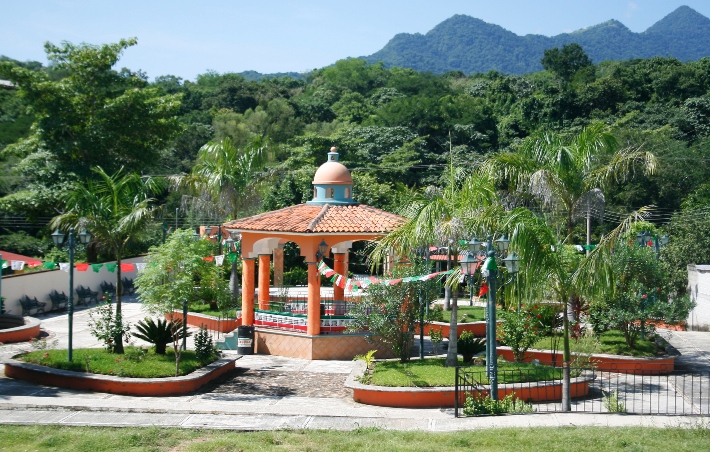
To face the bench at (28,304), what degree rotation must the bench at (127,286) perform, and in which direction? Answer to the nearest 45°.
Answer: approximately 90° to its right

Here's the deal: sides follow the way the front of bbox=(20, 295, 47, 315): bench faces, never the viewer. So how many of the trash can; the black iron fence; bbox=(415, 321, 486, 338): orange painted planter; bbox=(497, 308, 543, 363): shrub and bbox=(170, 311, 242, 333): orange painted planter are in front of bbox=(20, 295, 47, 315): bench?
5

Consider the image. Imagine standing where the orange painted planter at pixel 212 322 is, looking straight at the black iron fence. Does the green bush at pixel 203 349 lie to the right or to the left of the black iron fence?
right

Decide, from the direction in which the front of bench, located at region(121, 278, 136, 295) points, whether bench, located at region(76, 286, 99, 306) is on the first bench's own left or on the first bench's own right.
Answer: on the first bench's own right

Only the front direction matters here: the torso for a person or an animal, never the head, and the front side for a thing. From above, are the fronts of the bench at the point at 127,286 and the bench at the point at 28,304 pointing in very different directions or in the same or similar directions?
same or similar directions

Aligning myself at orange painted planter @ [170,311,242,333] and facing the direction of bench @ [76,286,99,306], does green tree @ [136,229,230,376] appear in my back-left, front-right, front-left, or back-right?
back-left

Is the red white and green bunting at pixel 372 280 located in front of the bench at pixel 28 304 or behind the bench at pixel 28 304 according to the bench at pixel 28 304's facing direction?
in front

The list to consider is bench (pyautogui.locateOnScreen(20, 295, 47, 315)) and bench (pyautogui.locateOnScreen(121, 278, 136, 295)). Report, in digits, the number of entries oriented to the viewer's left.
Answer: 0

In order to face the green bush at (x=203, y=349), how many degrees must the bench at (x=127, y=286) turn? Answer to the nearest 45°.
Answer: approximately 45° to its right

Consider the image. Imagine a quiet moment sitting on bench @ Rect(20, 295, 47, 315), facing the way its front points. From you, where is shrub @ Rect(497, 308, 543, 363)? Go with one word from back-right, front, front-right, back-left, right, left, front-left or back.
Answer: front

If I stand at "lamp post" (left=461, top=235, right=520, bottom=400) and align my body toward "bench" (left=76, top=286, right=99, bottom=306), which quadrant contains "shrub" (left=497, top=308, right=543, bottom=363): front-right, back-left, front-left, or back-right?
front-right

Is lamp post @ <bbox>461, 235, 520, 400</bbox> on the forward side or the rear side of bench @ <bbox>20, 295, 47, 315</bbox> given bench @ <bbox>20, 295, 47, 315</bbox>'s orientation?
on the forward side

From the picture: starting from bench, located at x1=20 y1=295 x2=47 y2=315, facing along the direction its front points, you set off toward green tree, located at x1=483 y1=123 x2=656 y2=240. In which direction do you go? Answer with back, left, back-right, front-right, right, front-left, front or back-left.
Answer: front

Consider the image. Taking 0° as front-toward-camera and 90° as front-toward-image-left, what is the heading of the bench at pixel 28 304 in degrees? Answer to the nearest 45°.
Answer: approximately 315°

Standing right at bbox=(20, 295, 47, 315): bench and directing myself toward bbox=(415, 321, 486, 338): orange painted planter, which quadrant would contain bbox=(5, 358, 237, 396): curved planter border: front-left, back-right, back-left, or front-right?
front-right

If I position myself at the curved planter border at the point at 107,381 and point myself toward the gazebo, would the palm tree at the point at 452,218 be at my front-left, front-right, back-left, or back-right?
front-right
